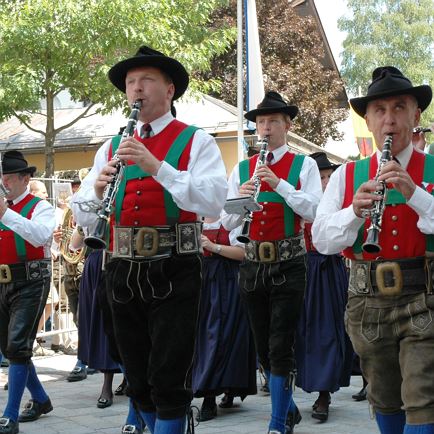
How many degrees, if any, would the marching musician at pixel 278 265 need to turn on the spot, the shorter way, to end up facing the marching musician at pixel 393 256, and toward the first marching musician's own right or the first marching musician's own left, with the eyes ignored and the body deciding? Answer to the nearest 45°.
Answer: approximately 45° to the first marching musician's own left

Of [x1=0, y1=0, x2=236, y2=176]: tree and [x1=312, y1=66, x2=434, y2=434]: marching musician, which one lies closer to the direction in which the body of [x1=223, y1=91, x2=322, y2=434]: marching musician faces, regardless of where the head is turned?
the marching musician

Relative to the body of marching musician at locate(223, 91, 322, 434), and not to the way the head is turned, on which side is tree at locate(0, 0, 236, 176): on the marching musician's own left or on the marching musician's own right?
on the marching musician's own right

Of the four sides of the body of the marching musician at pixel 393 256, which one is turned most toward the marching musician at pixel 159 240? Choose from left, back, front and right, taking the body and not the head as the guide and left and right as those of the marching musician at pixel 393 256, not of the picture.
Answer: right

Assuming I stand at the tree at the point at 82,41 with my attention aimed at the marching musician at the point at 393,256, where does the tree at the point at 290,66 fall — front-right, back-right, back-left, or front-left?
back-left

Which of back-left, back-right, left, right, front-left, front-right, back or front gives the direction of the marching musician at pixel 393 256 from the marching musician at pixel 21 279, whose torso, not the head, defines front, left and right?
left

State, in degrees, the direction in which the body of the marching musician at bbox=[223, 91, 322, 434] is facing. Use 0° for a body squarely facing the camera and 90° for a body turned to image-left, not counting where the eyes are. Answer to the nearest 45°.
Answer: approximately 45°

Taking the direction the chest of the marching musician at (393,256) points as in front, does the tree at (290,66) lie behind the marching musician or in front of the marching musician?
behind

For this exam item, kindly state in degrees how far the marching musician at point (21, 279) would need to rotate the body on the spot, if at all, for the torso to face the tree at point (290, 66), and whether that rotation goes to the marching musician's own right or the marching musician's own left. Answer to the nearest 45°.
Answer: approximately 180°

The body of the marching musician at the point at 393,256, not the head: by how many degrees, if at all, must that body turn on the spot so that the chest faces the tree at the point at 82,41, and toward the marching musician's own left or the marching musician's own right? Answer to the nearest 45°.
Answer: approximately 135° to the marching musician's own right

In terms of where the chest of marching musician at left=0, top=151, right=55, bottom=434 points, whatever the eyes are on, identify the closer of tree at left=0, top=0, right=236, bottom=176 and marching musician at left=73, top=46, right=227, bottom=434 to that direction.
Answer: the marching musician

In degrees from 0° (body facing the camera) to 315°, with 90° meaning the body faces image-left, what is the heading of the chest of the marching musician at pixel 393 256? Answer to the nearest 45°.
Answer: approximately 0°
